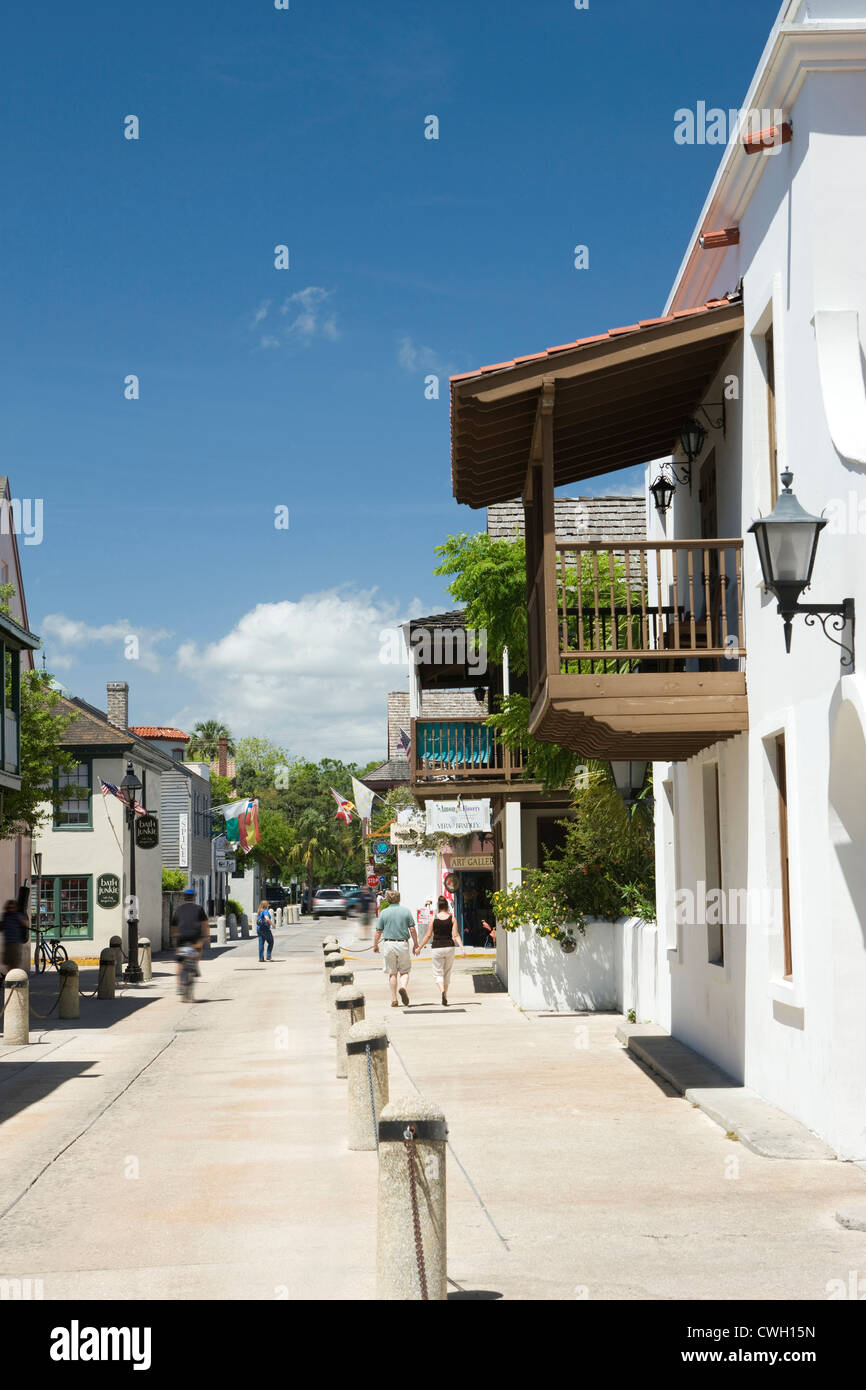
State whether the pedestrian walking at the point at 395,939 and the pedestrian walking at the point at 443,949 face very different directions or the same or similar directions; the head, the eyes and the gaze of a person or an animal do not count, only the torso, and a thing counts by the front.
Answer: same or similar directions

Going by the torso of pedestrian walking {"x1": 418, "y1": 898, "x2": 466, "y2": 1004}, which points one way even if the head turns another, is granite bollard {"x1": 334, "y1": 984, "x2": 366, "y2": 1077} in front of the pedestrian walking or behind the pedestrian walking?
behind

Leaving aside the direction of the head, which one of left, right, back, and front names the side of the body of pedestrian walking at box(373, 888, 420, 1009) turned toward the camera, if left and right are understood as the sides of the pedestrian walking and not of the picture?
back

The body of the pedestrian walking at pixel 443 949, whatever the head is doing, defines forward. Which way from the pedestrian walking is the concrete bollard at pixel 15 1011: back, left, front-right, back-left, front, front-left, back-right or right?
back-left

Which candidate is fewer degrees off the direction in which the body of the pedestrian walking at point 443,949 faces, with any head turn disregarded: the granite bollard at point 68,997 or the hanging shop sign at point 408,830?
the hanging shop sign

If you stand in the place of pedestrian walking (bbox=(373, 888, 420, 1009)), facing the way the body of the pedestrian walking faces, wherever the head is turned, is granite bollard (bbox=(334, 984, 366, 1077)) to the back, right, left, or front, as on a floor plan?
back

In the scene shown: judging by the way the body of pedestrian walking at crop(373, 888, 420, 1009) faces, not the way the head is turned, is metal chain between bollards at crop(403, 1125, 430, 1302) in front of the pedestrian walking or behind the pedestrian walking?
behind

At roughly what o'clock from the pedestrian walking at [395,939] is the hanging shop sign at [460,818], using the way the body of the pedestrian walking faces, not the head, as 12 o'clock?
The hanging shop sign is roughly at 12 o'clock from the pedestrian walking.

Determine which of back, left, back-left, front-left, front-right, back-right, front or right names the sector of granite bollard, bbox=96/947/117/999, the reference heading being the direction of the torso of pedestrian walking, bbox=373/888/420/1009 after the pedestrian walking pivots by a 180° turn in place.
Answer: back-right

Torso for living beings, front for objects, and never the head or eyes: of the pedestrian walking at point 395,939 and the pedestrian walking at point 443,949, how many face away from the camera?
2

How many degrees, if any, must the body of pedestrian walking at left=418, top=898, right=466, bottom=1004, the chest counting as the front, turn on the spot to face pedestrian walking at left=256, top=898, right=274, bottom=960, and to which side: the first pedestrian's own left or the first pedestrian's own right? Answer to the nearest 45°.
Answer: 0° — they already face them

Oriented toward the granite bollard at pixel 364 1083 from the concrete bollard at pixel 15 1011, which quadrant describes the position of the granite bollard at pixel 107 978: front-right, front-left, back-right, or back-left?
back-left

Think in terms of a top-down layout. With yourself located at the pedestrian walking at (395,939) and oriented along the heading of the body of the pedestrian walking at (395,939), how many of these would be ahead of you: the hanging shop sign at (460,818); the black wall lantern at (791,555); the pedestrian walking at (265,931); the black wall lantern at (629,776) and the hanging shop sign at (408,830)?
3

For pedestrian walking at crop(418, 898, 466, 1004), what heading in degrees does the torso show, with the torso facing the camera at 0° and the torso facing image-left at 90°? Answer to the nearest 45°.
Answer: approximately 180°

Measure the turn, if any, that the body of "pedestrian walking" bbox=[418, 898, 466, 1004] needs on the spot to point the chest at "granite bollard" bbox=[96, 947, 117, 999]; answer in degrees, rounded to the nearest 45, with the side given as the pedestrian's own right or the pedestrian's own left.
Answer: approximately 45° to the pedestrian's own left
